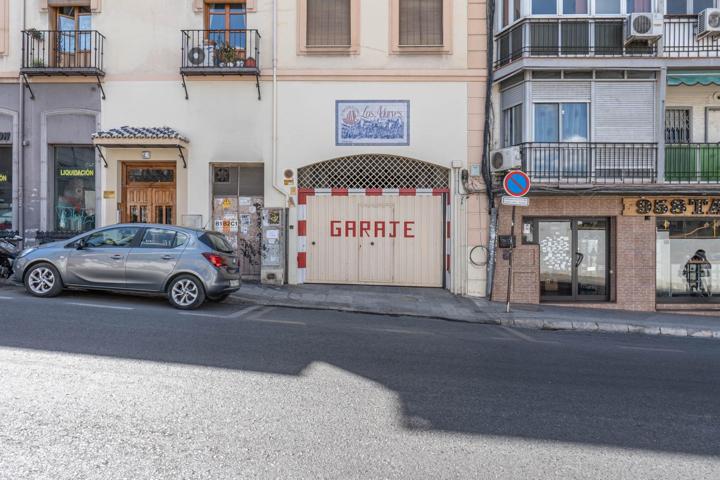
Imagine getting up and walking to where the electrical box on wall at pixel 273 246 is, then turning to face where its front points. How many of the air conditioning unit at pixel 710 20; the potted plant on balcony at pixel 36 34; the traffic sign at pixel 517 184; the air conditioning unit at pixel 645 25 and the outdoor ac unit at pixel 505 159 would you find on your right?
1

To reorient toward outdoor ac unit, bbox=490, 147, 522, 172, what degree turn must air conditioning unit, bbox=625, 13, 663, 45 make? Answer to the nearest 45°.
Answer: approximately 90° to its right

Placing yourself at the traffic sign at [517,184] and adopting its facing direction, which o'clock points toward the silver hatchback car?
The silver hatchback car is roughly at 2 o'clock from the traffic sign.

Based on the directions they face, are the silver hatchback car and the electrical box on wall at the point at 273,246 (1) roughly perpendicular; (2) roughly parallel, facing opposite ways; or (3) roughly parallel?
roughly perpendicular

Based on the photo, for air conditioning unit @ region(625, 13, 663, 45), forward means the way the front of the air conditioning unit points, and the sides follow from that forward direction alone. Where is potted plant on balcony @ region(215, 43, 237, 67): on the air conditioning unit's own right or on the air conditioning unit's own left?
on the air conditioning unit's own right

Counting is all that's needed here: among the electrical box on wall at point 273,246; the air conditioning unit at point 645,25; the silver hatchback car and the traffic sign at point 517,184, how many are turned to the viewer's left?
1

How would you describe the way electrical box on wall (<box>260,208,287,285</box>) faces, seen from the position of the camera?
facing the viewer

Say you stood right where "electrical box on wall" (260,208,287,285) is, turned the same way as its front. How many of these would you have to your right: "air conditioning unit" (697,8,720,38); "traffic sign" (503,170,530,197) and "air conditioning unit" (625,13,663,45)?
0

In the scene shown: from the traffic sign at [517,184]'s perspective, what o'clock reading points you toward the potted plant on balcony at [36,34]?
The potted plant on balcony is roughly at 3 o'clock from the traffic sign.

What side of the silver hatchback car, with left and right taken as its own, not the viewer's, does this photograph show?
left

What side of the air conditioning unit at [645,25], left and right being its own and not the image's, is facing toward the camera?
front

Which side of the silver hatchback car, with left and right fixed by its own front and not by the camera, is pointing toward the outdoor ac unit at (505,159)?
back

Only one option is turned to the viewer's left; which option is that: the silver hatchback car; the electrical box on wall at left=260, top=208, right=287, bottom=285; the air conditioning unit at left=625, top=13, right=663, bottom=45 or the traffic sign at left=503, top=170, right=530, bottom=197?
the silver hatchback car

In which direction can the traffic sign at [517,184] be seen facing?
toward the camera

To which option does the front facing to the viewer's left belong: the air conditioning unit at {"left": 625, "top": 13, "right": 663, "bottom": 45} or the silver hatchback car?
the silver hatchback car

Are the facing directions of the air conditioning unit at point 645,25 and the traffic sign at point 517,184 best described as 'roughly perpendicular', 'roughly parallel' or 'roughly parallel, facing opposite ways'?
roughly parallel
